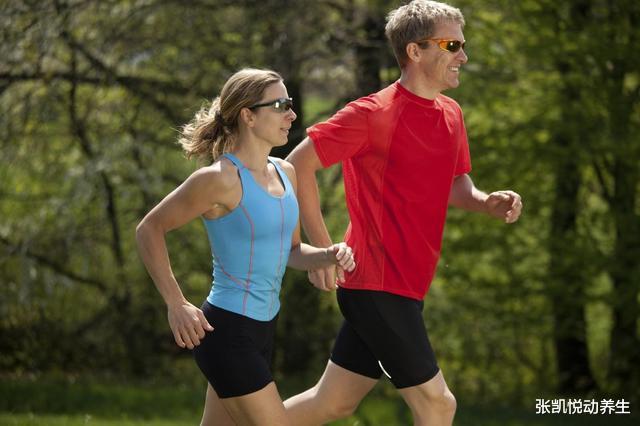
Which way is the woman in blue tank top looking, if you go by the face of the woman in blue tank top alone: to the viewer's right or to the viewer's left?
to the viewer's right

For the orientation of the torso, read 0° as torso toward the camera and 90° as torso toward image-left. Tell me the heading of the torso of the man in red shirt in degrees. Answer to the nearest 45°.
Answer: approximately 315°

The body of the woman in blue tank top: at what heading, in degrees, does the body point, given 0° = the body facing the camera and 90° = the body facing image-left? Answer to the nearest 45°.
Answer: approximately 315°

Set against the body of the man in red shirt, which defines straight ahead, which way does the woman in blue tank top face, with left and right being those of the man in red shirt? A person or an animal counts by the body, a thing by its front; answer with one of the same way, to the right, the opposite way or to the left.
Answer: the same way

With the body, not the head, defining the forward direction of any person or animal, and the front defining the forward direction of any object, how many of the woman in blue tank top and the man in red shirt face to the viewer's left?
0

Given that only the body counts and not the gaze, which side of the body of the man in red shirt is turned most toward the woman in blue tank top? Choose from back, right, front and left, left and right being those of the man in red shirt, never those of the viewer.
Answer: right

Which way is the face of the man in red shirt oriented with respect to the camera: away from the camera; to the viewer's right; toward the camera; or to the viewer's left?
to the viewer's right
